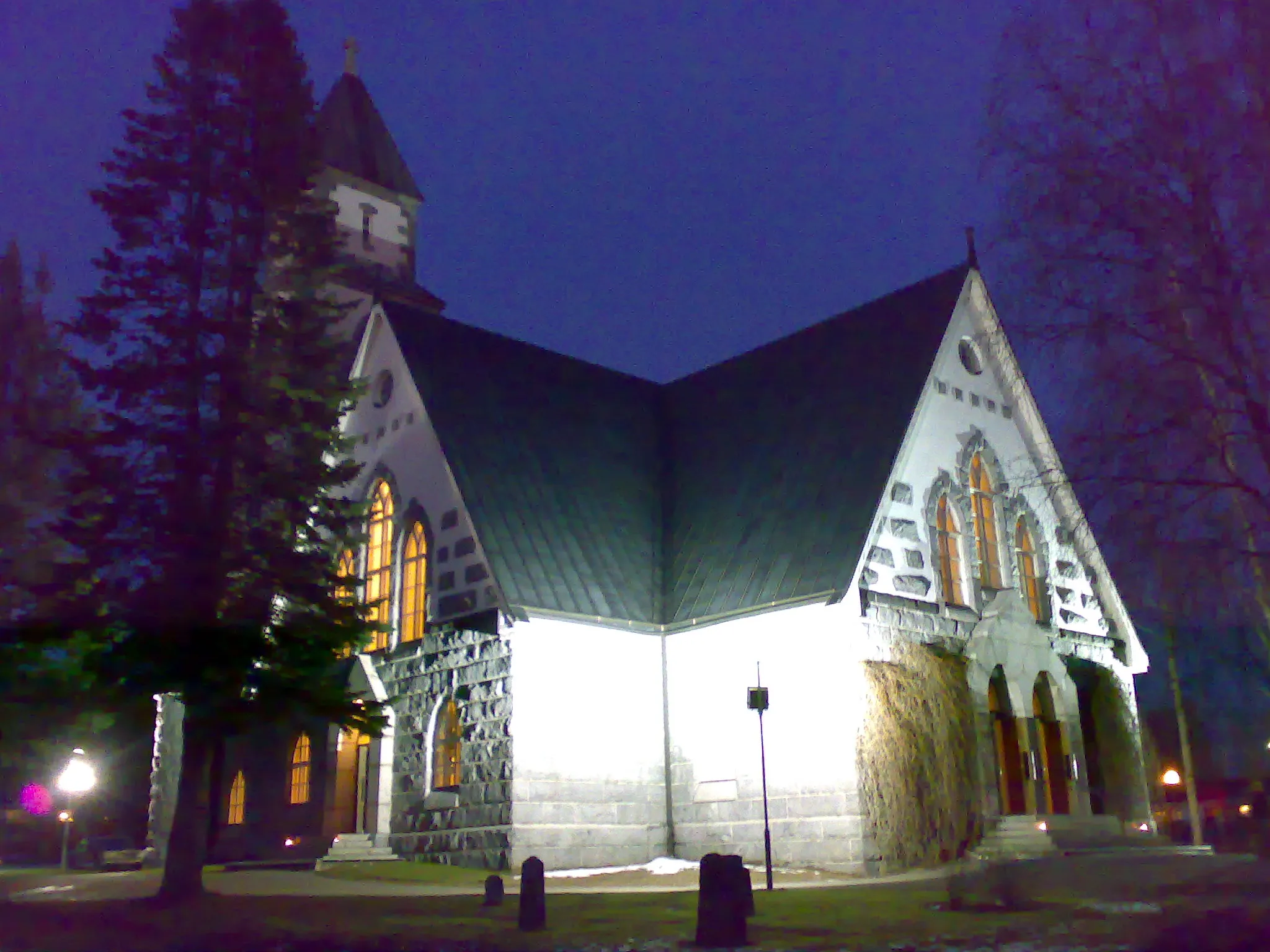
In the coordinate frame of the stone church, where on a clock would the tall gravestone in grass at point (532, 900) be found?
The tall gravestone in grass is roughly at 2 o'clock from the stone church.

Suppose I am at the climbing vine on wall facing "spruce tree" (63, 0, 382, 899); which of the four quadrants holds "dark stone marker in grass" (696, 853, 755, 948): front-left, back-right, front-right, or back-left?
front-left

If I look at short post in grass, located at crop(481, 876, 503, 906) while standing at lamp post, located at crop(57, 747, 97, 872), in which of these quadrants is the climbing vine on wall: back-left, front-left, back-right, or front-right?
front-left

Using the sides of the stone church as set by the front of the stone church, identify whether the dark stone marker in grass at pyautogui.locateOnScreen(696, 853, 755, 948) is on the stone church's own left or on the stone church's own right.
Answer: on the stone church's own right

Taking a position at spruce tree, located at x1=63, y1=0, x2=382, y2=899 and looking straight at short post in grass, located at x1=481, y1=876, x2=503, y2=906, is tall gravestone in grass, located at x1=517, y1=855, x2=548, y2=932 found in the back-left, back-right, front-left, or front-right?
front-right

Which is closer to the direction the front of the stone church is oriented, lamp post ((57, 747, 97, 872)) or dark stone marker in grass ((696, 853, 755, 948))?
the dark stone marker in grass

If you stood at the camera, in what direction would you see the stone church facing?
facing the viewer and to the right of the viewer

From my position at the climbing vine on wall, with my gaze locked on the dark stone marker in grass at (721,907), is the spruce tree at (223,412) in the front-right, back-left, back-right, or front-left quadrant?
front-right
